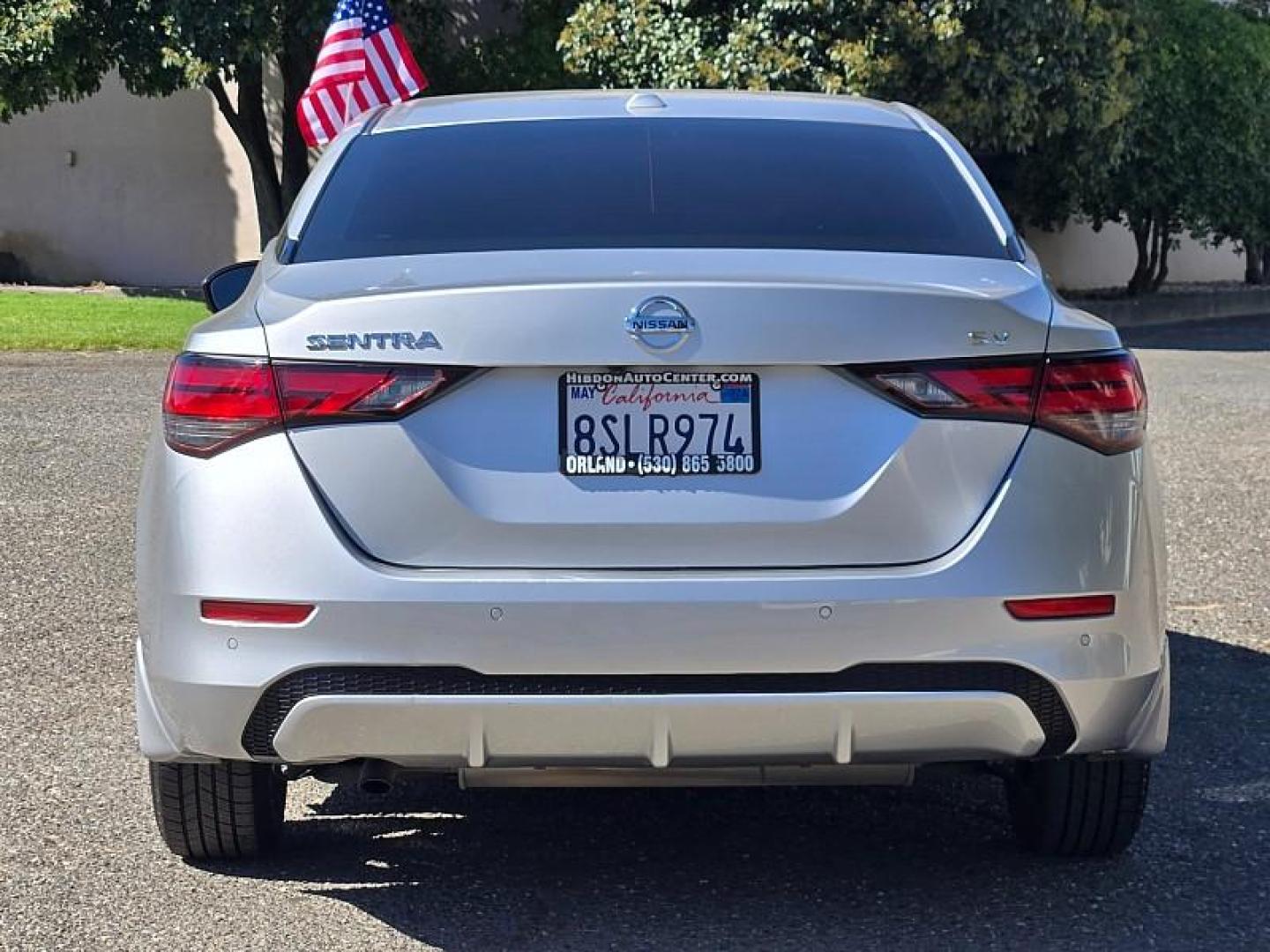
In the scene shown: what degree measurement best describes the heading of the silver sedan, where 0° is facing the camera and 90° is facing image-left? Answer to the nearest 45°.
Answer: approximately 180°

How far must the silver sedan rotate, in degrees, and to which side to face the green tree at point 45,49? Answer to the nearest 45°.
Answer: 0° — it already faces it

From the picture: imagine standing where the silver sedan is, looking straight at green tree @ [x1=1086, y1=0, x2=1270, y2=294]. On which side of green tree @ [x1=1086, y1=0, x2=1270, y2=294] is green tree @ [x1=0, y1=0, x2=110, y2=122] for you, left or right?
left

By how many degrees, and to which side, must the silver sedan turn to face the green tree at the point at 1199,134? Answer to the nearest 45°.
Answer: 0° — it already faces it

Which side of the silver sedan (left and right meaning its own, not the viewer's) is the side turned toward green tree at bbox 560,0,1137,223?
front
